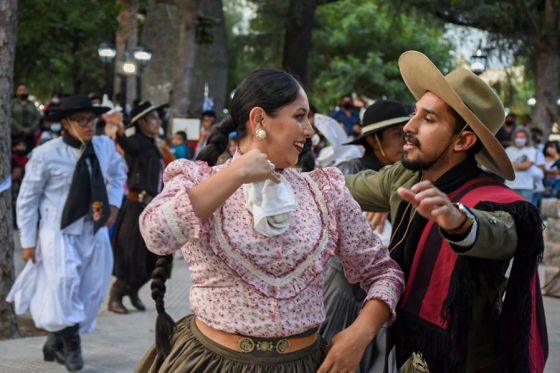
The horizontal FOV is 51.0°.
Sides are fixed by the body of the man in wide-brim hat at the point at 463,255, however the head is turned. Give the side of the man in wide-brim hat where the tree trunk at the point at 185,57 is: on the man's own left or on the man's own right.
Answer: on the man's own right

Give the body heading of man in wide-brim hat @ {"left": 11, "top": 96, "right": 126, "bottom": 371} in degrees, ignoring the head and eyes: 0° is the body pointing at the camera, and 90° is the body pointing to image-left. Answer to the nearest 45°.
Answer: approximately 315°

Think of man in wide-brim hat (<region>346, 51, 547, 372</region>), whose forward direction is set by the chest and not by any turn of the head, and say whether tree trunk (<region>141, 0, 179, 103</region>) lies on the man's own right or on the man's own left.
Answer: on the man's own right

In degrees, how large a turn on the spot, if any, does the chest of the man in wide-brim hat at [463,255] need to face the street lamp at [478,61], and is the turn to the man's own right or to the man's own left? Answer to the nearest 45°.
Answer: approximately 135° to the man's own right

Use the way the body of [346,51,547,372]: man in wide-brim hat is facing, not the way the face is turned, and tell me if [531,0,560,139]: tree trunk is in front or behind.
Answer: behind
